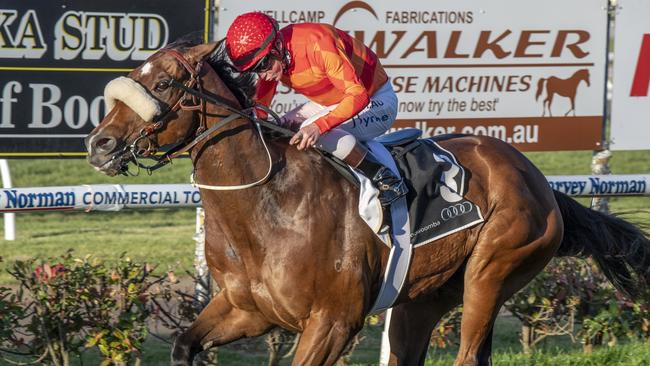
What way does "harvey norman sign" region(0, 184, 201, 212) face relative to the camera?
toward the camera

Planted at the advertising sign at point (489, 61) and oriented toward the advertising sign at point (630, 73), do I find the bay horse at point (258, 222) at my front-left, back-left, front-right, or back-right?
back-right

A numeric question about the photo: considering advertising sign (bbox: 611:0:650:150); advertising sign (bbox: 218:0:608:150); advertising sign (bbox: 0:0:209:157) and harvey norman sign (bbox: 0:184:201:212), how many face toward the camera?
4

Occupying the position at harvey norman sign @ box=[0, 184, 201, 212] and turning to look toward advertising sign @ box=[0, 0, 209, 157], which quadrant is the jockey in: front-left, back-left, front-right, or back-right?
back-right

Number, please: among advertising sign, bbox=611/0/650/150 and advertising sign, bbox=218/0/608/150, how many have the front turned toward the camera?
2

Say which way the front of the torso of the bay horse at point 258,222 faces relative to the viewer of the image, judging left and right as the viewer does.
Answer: facing the viewer and to the left of the viewer

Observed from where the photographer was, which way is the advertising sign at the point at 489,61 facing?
facing the viewer

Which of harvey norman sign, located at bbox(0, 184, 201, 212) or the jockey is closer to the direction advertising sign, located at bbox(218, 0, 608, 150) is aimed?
the jockey

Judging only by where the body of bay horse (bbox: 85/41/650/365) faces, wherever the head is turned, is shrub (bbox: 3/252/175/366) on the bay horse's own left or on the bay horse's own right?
on the bay horse's own right

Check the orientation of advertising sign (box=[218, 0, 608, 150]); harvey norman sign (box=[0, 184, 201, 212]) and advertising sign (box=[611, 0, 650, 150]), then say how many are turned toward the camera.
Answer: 3
